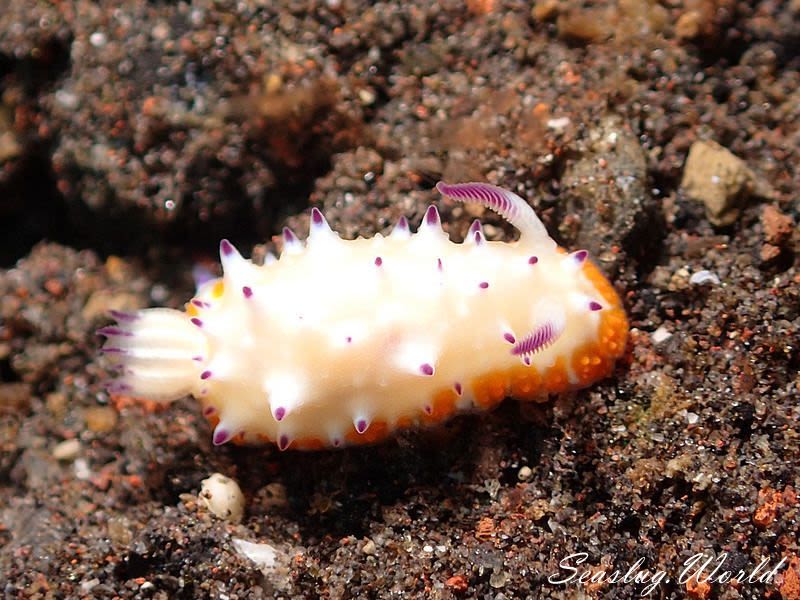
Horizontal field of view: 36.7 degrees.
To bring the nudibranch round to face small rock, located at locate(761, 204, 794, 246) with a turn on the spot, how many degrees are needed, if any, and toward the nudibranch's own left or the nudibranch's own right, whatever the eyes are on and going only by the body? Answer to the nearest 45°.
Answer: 0° — it already faces it

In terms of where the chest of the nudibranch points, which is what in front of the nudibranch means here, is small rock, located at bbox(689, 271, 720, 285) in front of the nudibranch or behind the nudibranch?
in front

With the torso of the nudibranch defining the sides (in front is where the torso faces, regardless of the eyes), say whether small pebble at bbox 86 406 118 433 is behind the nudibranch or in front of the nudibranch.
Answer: behind

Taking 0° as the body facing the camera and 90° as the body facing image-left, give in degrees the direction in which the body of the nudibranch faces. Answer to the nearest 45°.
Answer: approximately 270°

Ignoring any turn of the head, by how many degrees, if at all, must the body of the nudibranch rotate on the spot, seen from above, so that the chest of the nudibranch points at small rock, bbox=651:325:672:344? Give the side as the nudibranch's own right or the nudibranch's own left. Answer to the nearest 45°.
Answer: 0° — it already faces it

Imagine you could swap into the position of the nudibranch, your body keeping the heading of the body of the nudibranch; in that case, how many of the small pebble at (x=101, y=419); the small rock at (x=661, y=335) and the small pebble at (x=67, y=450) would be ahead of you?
1

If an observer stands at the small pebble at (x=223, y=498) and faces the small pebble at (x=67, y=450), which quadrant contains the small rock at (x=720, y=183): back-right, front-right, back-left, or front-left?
back-right

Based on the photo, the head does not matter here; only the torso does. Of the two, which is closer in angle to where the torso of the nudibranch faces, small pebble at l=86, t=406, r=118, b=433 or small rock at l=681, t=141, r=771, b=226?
the small rock

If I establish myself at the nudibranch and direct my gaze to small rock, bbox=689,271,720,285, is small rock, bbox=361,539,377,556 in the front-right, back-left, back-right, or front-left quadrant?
back-right

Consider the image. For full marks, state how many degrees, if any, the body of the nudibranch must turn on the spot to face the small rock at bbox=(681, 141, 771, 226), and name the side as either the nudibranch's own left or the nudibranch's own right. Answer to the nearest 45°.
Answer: approximately 45° to the nudibranch's own left
